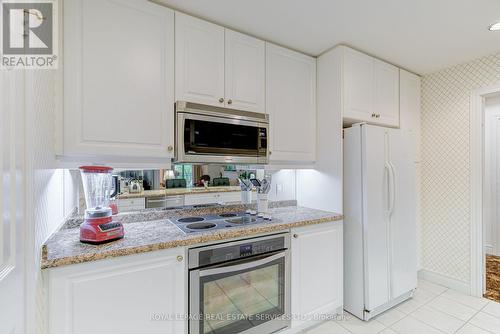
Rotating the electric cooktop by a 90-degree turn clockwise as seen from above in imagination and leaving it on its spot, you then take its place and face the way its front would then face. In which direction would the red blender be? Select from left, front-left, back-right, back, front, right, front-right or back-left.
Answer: front

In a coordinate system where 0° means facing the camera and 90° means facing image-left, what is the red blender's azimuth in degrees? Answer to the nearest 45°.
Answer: approximately 315°

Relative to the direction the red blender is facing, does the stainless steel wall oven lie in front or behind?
in front

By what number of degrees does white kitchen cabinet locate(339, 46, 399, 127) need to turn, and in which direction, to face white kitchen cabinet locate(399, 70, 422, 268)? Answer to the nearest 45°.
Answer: approximately 90° to its left

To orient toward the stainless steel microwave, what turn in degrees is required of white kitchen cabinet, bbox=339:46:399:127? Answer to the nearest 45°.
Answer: approximately 90° to its right

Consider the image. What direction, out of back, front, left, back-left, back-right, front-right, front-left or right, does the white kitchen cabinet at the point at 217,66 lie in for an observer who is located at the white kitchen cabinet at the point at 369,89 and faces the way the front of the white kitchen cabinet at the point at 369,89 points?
right

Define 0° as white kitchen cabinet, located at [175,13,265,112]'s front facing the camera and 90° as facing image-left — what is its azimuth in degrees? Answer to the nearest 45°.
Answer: approximately 315°

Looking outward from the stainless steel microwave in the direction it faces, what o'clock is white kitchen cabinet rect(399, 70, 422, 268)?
The white kitchen cabinet is roughly at 10 o'clock from the stainless steel microwave.

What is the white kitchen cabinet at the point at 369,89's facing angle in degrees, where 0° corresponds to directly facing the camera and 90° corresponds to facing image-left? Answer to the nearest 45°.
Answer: approximately 315°

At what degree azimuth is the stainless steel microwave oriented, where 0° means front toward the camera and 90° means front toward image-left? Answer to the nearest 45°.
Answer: approximately 315°

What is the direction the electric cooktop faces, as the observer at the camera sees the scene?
facing the viewer and to the right of the viewer

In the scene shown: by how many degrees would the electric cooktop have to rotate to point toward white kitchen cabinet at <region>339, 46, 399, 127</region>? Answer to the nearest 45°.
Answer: approximately 45° to its left
